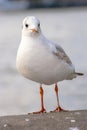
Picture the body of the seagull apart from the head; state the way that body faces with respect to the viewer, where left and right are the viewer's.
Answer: facing the viewer and to the left of the viewer
